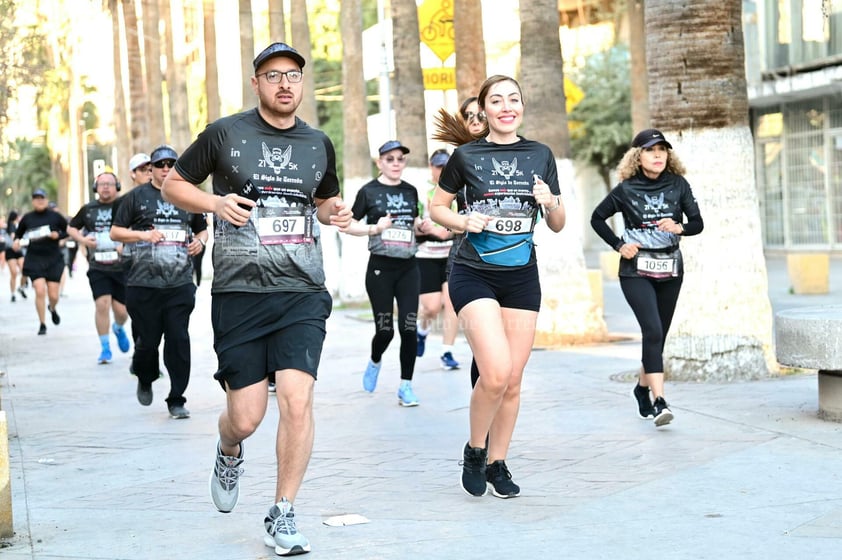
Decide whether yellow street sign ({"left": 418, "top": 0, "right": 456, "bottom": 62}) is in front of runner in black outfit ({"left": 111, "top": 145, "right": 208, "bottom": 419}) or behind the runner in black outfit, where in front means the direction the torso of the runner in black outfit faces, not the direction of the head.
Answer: behind

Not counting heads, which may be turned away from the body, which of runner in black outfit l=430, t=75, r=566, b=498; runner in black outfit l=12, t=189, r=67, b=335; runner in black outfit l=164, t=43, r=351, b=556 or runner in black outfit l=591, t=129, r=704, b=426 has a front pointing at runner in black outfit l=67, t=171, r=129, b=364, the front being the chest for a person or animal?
runner in black outfit l=12, t=189, r=67, b=335

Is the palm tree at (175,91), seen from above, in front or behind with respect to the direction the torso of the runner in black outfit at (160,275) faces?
behind

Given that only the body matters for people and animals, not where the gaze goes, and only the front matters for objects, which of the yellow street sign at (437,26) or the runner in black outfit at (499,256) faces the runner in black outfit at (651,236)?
the yellow street sign

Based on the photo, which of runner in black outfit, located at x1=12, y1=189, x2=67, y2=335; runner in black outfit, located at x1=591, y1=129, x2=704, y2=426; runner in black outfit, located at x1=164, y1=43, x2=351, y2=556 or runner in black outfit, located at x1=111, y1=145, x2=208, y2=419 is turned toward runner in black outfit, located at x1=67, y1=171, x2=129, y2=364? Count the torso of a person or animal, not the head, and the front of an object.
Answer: runner in black outfit, located at x1=12, y1=189, x2=67, y2=335
